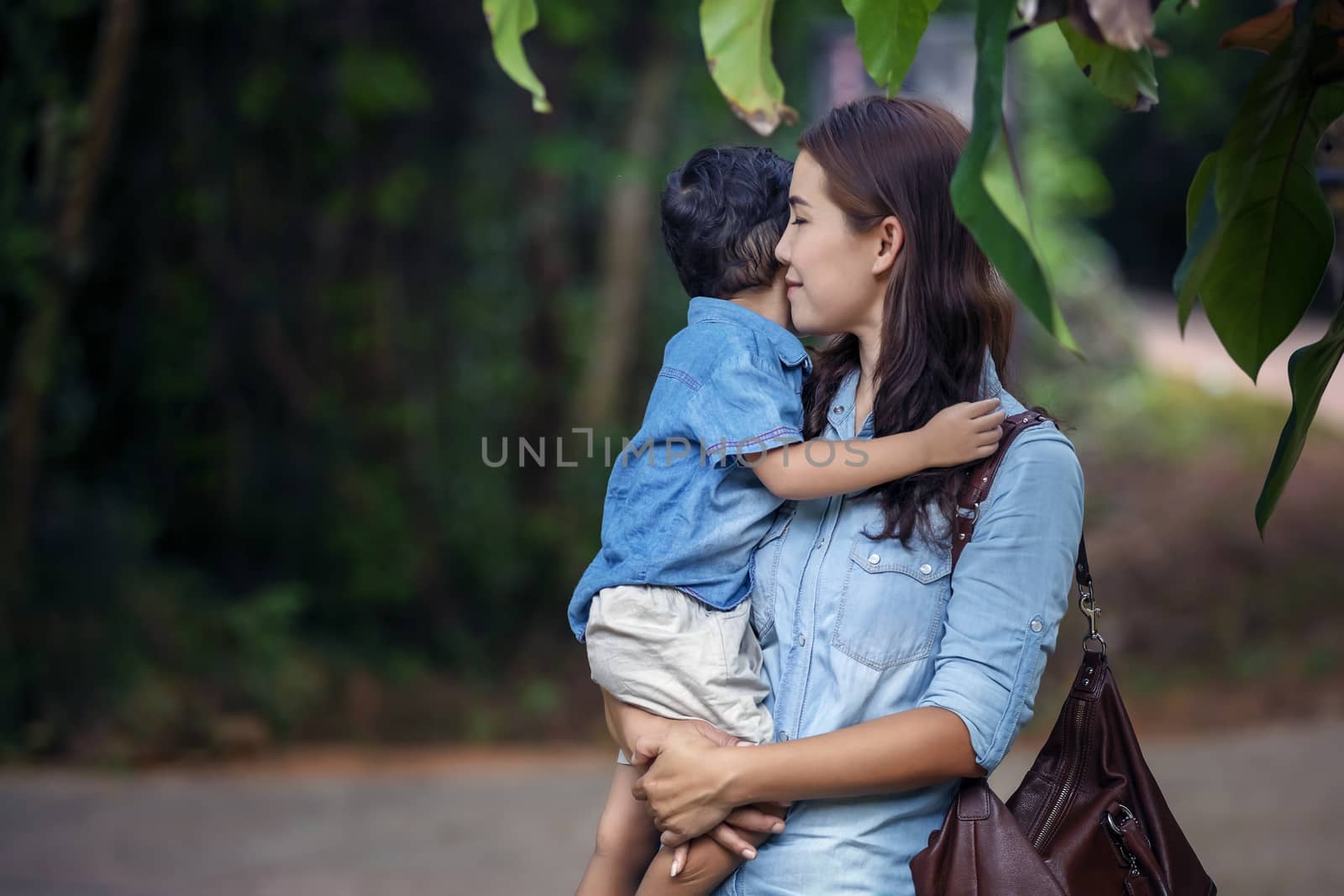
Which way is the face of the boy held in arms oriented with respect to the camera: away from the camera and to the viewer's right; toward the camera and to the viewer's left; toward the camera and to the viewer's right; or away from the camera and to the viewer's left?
away from the camera and to the viewer's right

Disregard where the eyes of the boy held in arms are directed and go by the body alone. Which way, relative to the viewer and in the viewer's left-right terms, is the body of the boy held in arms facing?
facing away from the viewer and to the right of the viewer

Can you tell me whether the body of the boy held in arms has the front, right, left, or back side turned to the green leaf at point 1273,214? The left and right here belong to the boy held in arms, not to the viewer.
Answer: right
